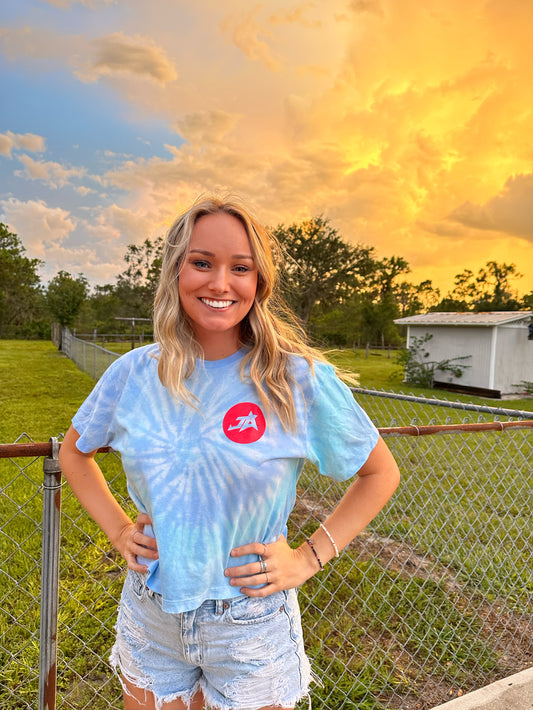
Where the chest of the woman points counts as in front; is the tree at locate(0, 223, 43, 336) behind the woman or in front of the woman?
behind

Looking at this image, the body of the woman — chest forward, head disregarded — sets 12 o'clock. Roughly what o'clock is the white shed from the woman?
The white shed is roughly at 7 o'clock from the woman.

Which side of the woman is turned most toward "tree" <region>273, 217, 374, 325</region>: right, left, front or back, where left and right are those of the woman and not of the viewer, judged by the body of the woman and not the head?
back

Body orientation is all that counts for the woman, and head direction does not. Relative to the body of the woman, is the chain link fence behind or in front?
behind

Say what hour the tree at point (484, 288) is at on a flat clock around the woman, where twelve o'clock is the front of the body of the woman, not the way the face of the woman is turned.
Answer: The tree is roughly at 7 o'clock from the woman.

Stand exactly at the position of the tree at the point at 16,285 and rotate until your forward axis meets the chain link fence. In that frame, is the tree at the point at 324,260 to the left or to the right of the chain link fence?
left

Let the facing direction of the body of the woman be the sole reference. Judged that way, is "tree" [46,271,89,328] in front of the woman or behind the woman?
behind
